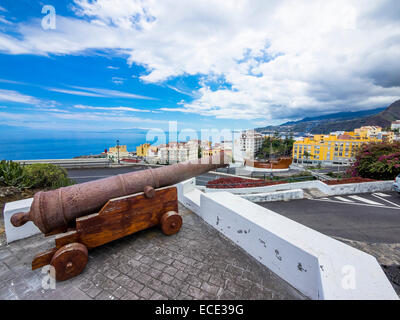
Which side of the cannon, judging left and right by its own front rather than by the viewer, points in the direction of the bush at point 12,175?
left

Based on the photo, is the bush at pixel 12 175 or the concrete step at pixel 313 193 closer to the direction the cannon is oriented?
the concrete step

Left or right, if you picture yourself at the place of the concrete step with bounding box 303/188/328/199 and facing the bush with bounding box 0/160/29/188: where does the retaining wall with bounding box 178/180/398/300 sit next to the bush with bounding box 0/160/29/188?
left

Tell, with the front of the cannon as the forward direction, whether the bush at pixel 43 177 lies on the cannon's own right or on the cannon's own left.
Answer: on the cannon's own left

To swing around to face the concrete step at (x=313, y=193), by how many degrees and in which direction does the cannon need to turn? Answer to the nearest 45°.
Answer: approximately 45° to its right

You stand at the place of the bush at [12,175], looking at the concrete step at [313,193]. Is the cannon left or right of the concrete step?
right
